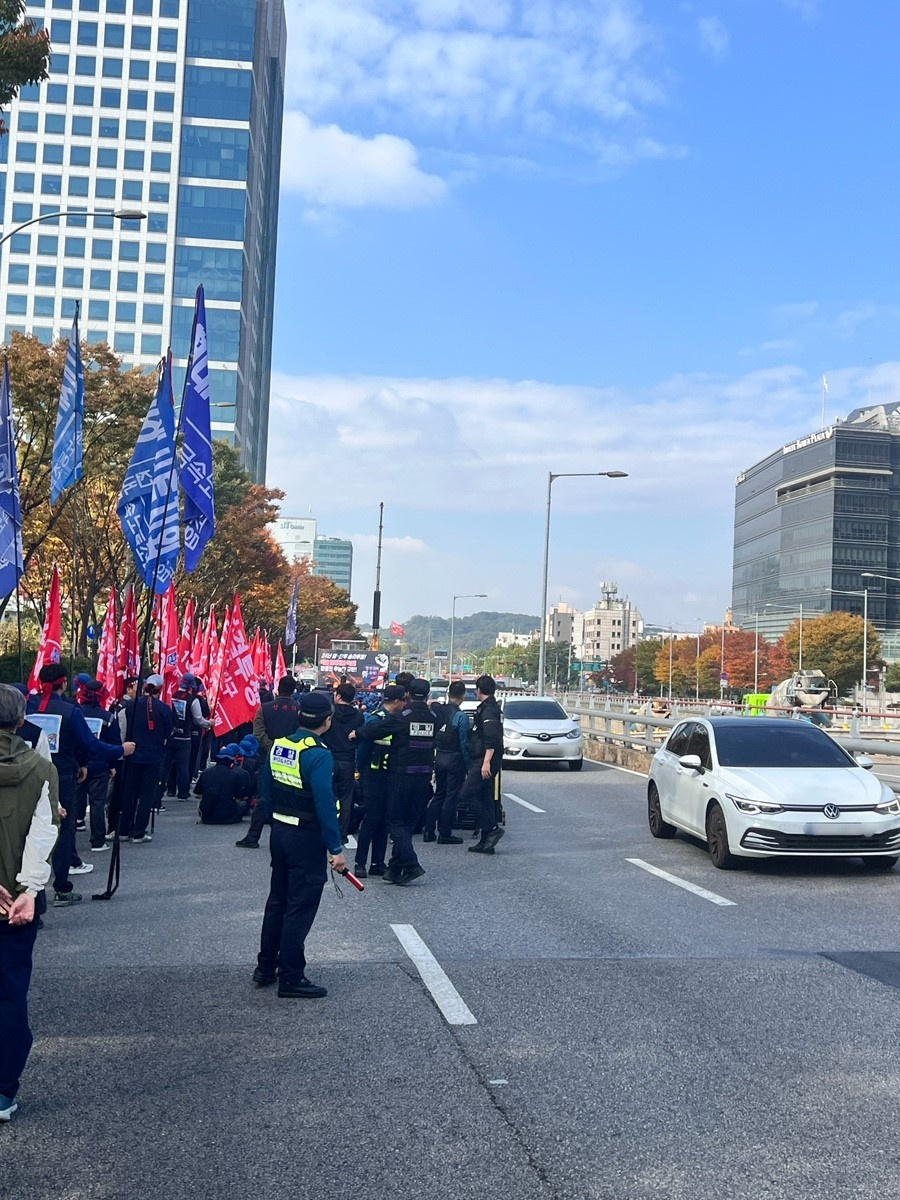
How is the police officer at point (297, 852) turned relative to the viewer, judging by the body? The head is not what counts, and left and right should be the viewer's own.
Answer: facing away from the viewer and to the right of the viewer

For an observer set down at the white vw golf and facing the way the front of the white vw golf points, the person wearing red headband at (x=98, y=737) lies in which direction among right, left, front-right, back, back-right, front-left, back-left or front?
back-right

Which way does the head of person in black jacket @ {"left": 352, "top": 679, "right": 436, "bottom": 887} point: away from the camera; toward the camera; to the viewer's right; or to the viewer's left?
away from the camera

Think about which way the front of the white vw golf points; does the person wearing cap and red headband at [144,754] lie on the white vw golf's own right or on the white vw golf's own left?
on the white vw golf's own right

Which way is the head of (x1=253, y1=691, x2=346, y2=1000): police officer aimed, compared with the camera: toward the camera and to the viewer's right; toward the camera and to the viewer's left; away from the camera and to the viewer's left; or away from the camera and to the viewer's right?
away from the camera and to the viewer's right

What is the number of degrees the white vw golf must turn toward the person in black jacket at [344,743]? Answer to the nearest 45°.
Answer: approximately 135° to its right

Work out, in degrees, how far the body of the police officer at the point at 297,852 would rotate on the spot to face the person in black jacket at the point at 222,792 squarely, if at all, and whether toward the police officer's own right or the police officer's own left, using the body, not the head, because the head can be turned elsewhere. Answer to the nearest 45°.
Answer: approximately 45° to the police officer's own left

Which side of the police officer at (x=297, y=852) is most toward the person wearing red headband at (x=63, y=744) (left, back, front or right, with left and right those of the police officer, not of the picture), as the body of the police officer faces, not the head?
left

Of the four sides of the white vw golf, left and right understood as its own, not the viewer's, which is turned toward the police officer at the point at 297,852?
right
